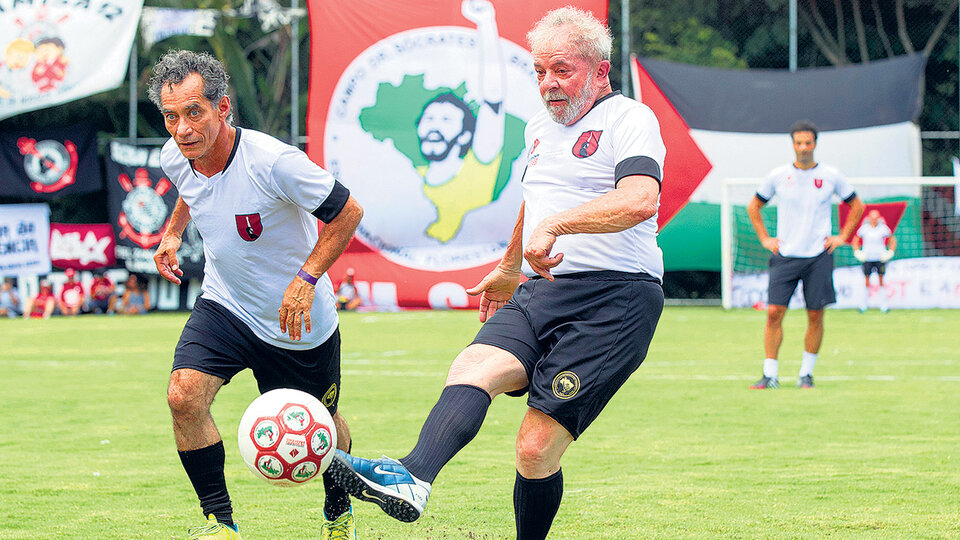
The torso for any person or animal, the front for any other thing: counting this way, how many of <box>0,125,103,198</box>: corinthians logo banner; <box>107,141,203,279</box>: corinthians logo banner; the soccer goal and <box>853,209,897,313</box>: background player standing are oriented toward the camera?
4

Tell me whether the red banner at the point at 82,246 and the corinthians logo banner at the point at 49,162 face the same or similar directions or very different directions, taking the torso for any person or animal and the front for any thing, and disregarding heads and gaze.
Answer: same or similar directions

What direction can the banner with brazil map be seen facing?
toward the camera

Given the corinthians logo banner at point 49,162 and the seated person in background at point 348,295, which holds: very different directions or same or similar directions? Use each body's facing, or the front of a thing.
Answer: same or similar directions

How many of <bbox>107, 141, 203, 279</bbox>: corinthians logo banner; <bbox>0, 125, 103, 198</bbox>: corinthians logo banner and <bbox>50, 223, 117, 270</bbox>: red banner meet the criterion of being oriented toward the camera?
3

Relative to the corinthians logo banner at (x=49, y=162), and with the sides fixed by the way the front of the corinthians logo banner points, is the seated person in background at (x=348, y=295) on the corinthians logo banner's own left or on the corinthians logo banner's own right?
on the corinthians logo banner's own left

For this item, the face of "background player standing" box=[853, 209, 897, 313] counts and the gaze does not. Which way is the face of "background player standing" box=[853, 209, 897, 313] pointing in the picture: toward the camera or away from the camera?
toward the camera

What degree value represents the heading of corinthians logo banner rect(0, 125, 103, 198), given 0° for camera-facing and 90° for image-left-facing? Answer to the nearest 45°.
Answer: approximately 0°

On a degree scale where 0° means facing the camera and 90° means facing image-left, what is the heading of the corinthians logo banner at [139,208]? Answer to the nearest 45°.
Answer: approximately 0°

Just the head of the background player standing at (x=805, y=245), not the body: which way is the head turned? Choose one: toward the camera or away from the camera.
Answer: toward the camera

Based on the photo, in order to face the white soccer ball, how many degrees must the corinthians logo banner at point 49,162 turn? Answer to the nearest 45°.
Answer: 0° — it already faces it

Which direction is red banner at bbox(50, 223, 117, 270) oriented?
toward the camera

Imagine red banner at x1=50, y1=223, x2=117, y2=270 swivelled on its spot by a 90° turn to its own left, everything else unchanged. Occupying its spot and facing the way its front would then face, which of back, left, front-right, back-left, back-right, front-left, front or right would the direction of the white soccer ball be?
right
